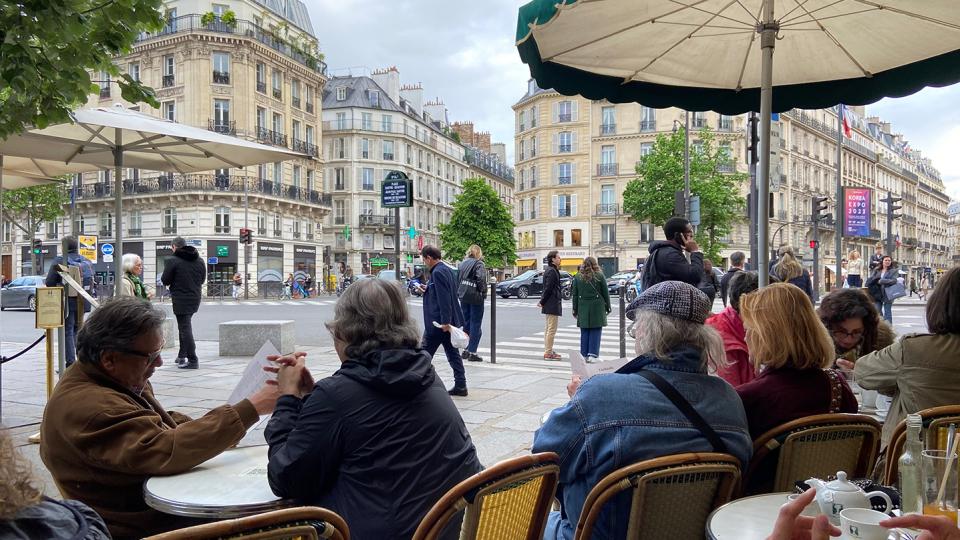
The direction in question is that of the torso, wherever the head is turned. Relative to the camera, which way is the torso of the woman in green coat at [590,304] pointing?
away from the camera

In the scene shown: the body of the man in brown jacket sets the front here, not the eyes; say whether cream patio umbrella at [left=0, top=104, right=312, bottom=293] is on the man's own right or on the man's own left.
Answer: on the man's own left

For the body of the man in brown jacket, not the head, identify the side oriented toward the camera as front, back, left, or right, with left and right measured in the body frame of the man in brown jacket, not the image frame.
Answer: right

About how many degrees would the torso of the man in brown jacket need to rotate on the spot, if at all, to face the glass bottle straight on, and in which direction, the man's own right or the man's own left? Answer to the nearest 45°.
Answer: approximately 45° to the man's own right

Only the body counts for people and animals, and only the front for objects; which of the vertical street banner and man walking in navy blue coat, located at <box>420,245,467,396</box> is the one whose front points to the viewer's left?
the man walking in navy blue coat
